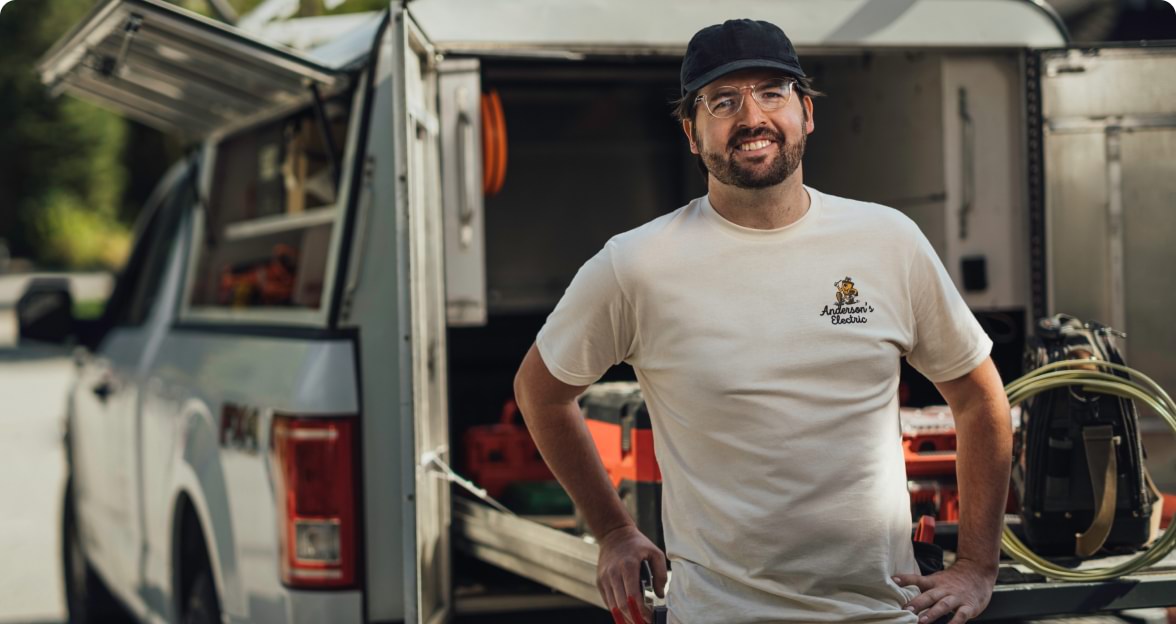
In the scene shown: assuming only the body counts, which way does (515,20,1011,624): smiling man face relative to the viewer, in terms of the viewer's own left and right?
facing the viewer

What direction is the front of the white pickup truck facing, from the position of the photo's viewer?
facing away from the viewer and to the left of the viewer

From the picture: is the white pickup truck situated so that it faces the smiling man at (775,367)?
no

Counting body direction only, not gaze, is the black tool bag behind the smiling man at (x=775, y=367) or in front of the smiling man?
behind

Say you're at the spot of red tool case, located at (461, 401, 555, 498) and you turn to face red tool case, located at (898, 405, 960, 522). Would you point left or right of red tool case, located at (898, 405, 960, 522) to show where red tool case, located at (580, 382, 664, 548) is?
right

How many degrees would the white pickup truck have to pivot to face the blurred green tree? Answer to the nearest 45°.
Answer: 0° — it already faces it

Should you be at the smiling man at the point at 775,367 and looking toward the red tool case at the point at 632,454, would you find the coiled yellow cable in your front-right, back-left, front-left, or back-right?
front-right

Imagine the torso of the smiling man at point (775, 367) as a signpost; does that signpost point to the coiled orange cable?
no

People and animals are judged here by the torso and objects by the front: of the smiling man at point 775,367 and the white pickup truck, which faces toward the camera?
the smiling man

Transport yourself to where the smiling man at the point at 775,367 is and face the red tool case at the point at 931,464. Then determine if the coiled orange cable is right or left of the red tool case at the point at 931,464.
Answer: left

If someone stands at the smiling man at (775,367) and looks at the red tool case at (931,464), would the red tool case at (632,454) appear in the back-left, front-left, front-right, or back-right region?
front-left

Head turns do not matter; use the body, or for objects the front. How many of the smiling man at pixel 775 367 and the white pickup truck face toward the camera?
1

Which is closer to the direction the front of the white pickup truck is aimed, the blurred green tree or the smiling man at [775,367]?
the blurred green tree
